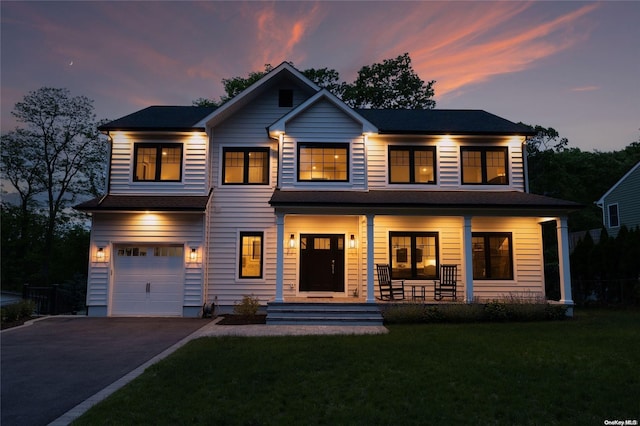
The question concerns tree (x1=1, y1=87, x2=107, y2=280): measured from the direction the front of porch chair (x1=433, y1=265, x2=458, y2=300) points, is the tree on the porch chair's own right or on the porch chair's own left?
on the porch chair's own right

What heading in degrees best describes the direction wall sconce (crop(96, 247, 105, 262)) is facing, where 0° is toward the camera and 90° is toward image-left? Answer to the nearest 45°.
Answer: approximately 0°

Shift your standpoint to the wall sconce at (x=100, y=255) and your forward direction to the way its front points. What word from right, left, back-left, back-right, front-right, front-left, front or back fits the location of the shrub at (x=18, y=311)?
right

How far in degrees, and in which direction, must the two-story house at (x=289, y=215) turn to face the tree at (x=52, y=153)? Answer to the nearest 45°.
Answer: approximately 135° to its right

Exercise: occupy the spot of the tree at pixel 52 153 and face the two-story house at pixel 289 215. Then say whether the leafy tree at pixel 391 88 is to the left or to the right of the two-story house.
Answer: left

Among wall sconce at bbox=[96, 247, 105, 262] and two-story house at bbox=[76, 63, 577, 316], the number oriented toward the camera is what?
2

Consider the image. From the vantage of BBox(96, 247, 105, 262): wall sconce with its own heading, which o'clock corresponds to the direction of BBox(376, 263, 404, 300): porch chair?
The porch chair is roughly at 10 o'clock from the wall sconce.

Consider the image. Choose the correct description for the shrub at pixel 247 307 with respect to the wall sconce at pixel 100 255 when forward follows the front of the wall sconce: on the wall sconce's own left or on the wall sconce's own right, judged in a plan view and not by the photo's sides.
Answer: on the wall sconce's own left
